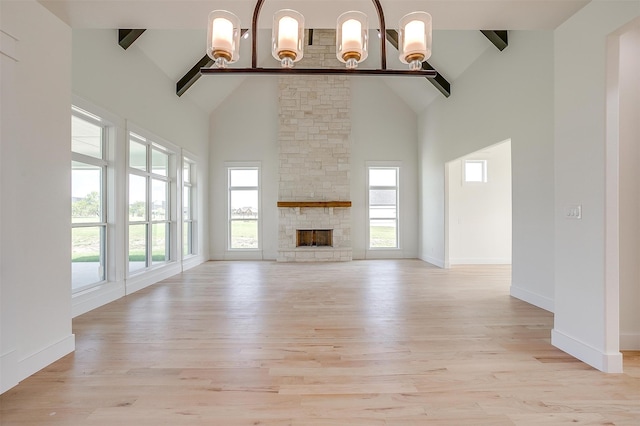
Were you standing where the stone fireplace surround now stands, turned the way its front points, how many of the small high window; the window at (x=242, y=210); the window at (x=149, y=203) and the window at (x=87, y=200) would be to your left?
1

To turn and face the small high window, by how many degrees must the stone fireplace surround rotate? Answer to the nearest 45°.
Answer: approximately 90° to its left

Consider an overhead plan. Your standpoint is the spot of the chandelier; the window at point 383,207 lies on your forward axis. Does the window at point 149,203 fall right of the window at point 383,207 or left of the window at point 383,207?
left

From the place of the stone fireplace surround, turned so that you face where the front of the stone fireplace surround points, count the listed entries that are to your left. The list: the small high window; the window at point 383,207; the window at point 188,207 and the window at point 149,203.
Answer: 2

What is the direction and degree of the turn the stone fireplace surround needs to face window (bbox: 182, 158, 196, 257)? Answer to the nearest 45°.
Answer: approximately 90° to its right

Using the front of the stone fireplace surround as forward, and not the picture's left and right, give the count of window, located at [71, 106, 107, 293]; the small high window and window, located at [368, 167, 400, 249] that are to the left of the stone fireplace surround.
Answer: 2

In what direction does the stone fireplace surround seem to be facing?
toward the camera

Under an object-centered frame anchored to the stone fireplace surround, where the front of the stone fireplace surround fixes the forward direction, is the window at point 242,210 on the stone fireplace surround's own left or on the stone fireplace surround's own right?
on the stone fireplace surround's own right

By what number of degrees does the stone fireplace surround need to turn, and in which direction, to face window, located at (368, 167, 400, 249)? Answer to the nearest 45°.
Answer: approximately 90° to its left

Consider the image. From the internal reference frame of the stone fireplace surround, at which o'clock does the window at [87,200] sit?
The window is roughly at 1 o'clock from the stone fireplace surround.

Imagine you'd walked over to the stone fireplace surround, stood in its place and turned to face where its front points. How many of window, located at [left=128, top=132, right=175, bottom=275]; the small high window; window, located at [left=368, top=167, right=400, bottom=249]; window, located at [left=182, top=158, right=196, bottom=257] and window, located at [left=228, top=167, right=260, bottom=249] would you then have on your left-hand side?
2

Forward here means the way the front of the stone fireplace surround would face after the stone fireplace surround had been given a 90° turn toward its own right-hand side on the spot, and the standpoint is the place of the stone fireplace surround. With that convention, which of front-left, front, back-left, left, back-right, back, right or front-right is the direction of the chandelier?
left

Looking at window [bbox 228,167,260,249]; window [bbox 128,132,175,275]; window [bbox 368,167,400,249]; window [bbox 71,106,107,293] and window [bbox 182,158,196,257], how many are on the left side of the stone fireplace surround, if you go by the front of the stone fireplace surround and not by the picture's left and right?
1

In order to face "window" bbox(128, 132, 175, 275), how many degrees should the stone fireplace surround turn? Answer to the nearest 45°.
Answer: approximately 45° to its right
